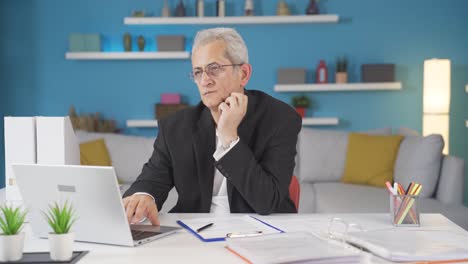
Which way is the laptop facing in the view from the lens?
facing away from the viewer and to the right of the viewer

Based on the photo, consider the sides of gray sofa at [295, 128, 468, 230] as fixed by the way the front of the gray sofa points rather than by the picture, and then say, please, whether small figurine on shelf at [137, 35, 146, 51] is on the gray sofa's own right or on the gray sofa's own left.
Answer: on the gray sofa's own right

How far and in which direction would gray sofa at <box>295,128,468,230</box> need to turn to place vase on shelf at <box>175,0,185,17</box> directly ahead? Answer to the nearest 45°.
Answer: approximately 135° to its right

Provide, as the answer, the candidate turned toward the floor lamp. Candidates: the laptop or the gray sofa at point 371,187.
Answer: the laptop

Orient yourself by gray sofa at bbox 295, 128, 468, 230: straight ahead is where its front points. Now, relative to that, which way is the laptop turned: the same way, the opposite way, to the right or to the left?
the opposite way

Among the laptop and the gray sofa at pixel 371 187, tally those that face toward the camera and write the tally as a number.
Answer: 1

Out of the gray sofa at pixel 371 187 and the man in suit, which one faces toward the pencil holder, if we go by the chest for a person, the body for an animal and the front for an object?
the gray sofa

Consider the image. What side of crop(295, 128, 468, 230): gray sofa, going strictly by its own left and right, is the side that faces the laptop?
front

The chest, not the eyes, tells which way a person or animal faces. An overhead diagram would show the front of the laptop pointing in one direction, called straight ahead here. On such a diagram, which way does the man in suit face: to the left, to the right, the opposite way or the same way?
the opposite way

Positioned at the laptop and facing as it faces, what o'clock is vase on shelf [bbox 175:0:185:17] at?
The vase on shelf is roughly at 11 o'clock from the laptop.

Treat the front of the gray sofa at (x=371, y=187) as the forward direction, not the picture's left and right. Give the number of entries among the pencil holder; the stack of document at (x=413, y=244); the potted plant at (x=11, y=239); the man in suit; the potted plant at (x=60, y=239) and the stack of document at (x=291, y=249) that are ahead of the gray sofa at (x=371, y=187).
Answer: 6

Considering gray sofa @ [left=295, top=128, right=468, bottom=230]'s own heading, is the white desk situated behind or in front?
in front

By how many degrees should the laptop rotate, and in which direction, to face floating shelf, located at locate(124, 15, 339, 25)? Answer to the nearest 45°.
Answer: approximately 45° to its left
